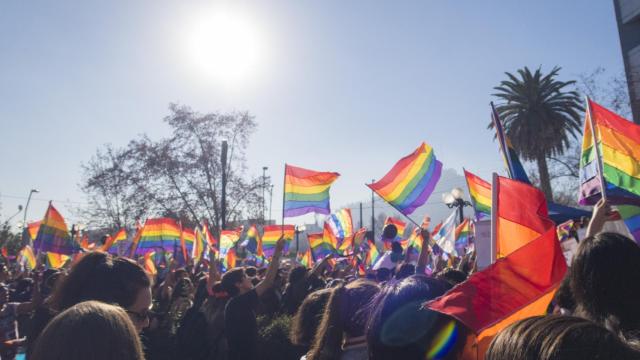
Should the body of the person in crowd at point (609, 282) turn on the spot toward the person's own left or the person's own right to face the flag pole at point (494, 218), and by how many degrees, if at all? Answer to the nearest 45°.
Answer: approximately 45° to the person's own left

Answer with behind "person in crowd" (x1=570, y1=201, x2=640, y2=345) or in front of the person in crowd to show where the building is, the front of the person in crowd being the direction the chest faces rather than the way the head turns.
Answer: in front

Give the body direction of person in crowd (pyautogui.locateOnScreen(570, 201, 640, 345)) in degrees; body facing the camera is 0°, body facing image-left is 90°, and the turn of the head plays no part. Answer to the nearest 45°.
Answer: approximately 180°

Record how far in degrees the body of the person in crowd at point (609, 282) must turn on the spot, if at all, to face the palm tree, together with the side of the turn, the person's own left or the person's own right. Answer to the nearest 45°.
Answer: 0° — they already face it

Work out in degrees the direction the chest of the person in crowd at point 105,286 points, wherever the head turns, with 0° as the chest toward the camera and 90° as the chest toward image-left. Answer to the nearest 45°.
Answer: approximately 270°

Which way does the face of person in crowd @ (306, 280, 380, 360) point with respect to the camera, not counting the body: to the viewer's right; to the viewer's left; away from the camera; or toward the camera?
away from the camera

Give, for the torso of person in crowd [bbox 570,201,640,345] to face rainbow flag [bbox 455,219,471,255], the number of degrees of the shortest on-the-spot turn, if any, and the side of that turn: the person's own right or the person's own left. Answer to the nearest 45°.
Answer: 0° — they already face it

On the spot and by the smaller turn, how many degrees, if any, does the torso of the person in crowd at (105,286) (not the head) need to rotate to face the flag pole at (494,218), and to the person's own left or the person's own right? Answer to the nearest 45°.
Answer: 0° — they already face it

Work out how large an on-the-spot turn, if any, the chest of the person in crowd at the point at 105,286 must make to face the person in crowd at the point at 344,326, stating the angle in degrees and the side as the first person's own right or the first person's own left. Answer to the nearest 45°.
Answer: approximately 45° to the first person's own right
